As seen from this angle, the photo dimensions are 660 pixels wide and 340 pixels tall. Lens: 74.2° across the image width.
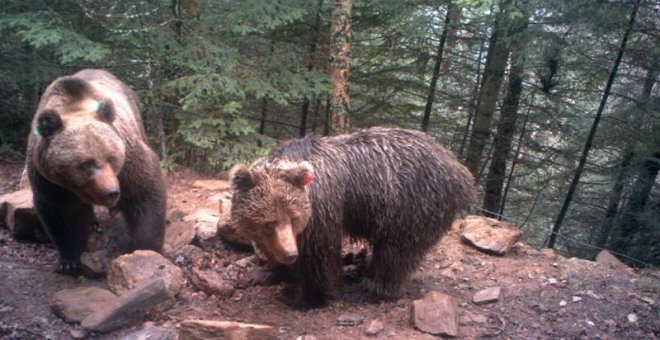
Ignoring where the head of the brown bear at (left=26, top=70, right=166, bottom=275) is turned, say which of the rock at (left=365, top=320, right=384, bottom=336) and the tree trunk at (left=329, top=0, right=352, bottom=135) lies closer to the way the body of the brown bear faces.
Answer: the rock

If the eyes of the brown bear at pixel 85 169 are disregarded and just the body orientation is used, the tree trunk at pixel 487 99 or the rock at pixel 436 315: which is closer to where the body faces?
the rock

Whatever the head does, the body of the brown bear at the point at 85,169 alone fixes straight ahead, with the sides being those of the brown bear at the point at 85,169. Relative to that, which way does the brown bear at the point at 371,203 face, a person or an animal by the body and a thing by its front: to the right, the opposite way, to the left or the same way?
to the right

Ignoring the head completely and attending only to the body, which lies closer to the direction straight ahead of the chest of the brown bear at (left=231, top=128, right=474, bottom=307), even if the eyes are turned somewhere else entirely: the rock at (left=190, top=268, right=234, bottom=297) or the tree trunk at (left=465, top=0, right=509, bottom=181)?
the rock

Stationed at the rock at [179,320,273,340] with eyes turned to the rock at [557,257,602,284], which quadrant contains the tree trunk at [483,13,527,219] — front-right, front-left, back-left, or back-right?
front-left

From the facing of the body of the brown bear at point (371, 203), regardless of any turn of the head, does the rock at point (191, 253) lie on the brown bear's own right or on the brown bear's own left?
on the brown bear's own right

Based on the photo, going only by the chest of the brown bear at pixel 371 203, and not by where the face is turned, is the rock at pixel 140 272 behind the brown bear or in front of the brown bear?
in front

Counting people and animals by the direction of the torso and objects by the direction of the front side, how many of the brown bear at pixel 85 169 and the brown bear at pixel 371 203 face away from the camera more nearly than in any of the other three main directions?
0

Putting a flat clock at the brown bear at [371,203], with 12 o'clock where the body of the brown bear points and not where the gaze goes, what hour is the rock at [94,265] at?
The rock is roughly at 1 o'clock from the brown bear.

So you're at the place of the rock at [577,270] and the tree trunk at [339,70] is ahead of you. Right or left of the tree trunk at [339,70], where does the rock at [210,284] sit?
left

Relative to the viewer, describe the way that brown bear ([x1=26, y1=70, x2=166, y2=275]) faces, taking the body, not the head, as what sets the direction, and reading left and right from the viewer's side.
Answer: facing the viewer

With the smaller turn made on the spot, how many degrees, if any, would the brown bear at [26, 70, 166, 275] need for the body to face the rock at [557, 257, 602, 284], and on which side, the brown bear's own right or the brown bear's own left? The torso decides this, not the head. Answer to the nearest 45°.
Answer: approximately 90° to the brown bear's own left

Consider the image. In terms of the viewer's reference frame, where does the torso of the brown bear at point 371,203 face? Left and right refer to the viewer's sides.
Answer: facing the viewer and to the left of the viewer

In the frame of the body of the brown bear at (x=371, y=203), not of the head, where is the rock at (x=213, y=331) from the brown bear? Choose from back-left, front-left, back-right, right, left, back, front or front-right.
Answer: front

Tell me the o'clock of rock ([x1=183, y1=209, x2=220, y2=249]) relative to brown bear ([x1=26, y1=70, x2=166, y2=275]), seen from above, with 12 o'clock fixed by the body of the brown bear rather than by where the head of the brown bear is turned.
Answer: The rock is roughly at 8 o'clock from the brown bear.

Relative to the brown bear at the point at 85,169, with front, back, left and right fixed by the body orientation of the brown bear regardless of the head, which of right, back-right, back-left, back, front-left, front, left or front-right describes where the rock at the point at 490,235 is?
left

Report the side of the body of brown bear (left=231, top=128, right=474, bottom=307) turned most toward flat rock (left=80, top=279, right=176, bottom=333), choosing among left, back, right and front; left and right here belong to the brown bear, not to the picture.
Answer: front

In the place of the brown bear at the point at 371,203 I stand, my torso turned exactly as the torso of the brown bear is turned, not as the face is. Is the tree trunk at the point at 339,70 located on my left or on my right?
on my right

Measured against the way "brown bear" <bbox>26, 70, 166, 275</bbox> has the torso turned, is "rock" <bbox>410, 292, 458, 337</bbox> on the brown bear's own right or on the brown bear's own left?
on the brown bear's own left

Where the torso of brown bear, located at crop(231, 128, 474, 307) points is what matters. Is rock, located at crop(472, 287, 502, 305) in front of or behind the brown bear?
behind
